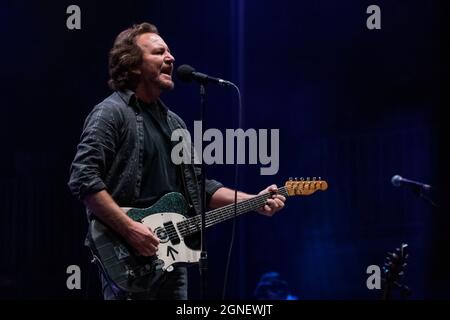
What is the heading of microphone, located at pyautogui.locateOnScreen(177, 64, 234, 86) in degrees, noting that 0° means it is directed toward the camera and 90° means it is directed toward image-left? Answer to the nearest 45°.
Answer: approximately 90°
